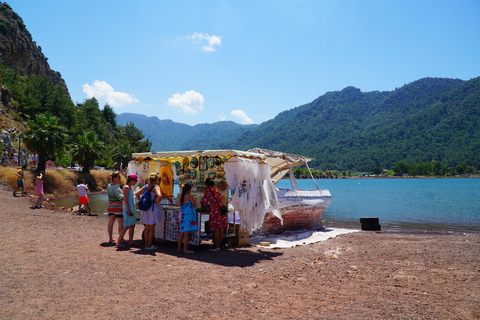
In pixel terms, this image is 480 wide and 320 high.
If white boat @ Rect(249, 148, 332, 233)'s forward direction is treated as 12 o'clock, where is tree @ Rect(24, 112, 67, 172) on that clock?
The tree is roughly at 7 o'clock from the white boat.

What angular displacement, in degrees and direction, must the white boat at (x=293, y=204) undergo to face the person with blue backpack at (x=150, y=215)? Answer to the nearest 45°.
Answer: approximately 135° to its right

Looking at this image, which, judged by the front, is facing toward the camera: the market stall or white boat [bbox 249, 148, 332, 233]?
the market stall

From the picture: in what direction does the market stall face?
toward the camera

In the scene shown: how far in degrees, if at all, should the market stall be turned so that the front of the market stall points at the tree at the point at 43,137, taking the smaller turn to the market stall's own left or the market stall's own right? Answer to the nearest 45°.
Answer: approximately 135° to the market stall's own right

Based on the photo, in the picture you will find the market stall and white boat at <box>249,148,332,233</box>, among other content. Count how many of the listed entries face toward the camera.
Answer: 1

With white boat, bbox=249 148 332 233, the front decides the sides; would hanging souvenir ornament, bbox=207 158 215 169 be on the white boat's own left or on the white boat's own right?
on the white boat's own right

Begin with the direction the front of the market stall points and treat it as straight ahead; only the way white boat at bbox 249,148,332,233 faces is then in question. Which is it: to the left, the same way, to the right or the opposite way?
to the left

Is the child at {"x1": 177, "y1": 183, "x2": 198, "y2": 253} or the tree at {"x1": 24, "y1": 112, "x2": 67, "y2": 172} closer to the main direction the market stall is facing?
the child

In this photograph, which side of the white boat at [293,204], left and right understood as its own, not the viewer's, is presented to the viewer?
right
